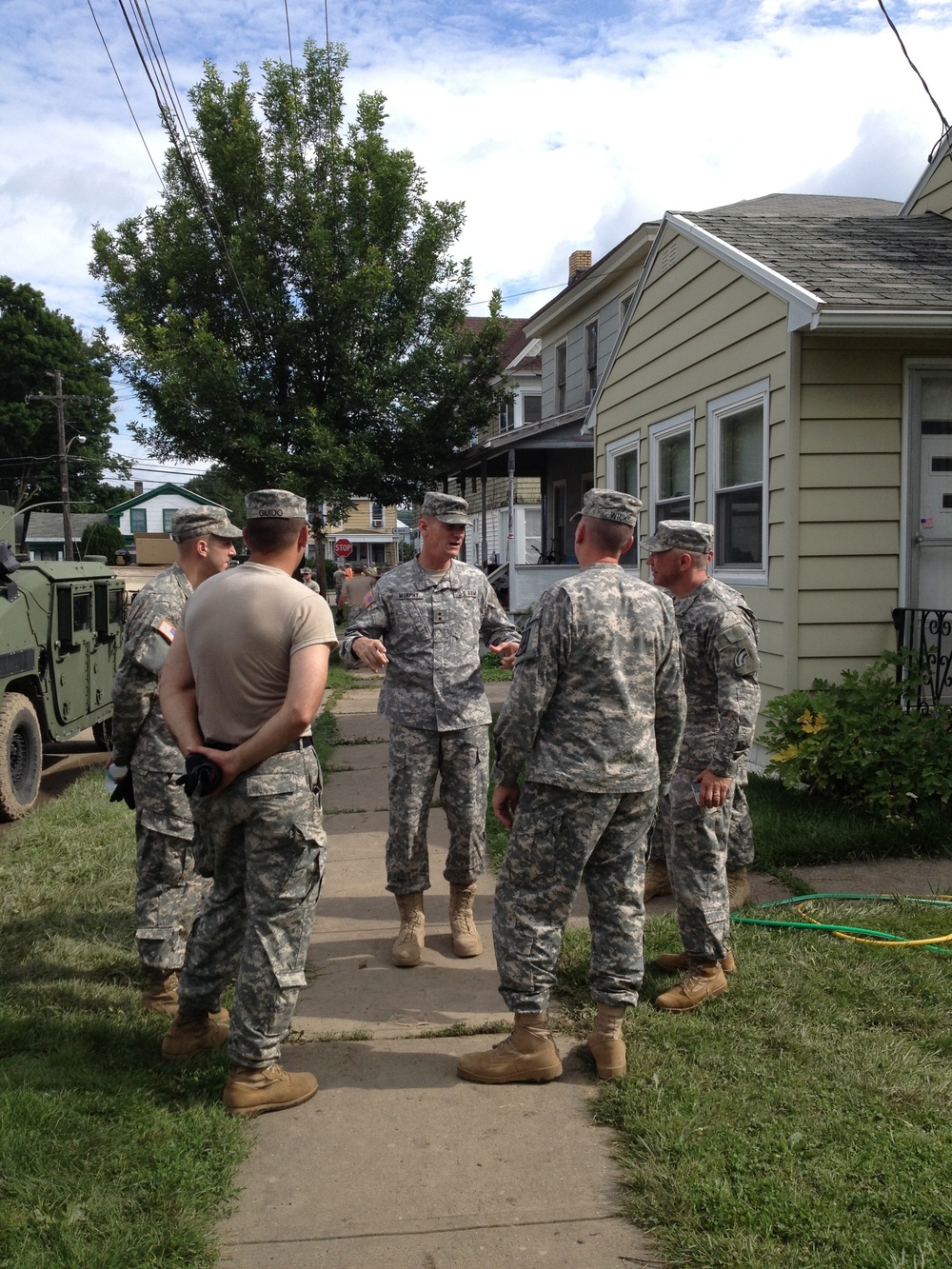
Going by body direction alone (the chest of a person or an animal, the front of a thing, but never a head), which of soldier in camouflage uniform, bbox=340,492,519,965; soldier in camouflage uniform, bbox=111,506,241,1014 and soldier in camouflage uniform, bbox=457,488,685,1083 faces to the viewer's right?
soldier in camouflage uniform, bbox=111,506,241,1014

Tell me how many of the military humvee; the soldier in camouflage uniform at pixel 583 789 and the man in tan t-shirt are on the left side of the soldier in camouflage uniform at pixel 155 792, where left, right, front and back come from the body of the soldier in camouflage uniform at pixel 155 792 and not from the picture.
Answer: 1

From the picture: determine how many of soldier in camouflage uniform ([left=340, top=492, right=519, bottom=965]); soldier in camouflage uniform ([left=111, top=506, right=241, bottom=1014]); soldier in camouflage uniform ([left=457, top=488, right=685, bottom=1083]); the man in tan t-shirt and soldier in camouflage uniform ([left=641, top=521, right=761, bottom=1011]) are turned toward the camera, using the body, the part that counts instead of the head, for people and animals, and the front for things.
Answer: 1

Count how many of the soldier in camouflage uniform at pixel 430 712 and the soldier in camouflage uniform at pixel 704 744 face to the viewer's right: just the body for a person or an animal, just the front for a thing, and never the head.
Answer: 0

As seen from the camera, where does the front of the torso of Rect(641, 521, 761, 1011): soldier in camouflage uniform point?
to the viewer's left

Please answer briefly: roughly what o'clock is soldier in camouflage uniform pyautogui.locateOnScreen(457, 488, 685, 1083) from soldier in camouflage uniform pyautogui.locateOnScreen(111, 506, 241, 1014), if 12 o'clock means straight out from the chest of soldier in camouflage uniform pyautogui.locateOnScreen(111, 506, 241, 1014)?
soldier in camouflage uniform pyautogui.locateOnScreen(457, 488, 685, 1083) is roughly at 1 o'clock from soldier in camouflage uniform pyautogui.locateOnScreen(111, 506, 241, 1014).

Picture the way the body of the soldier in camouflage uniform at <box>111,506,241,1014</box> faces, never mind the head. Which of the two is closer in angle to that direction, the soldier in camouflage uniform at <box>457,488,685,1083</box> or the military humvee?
the soldier in camouflage uniform

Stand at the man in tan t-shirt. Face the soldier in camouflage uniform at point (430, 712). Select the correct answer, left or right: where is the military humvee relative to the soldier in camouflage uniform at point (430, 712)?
left

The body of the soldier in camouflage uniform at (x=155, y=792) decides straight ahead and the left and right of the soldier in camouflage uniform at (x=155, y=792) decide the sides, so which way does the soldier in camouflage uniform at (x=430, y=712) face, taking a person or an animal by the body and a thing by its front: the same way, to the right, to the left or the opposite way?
to the right

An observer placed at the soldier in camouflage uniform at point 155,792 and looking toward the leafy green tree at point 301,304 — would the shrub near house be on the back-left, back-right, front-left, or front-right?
front-right

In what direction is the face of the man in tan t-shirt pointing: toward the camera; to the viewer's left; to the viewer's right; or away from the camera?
away from the camera

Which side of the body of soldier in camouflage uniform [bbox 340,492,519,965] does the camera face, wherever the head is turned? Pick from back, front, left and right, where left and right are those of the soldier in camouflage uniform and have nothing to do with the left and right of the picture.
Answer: front
